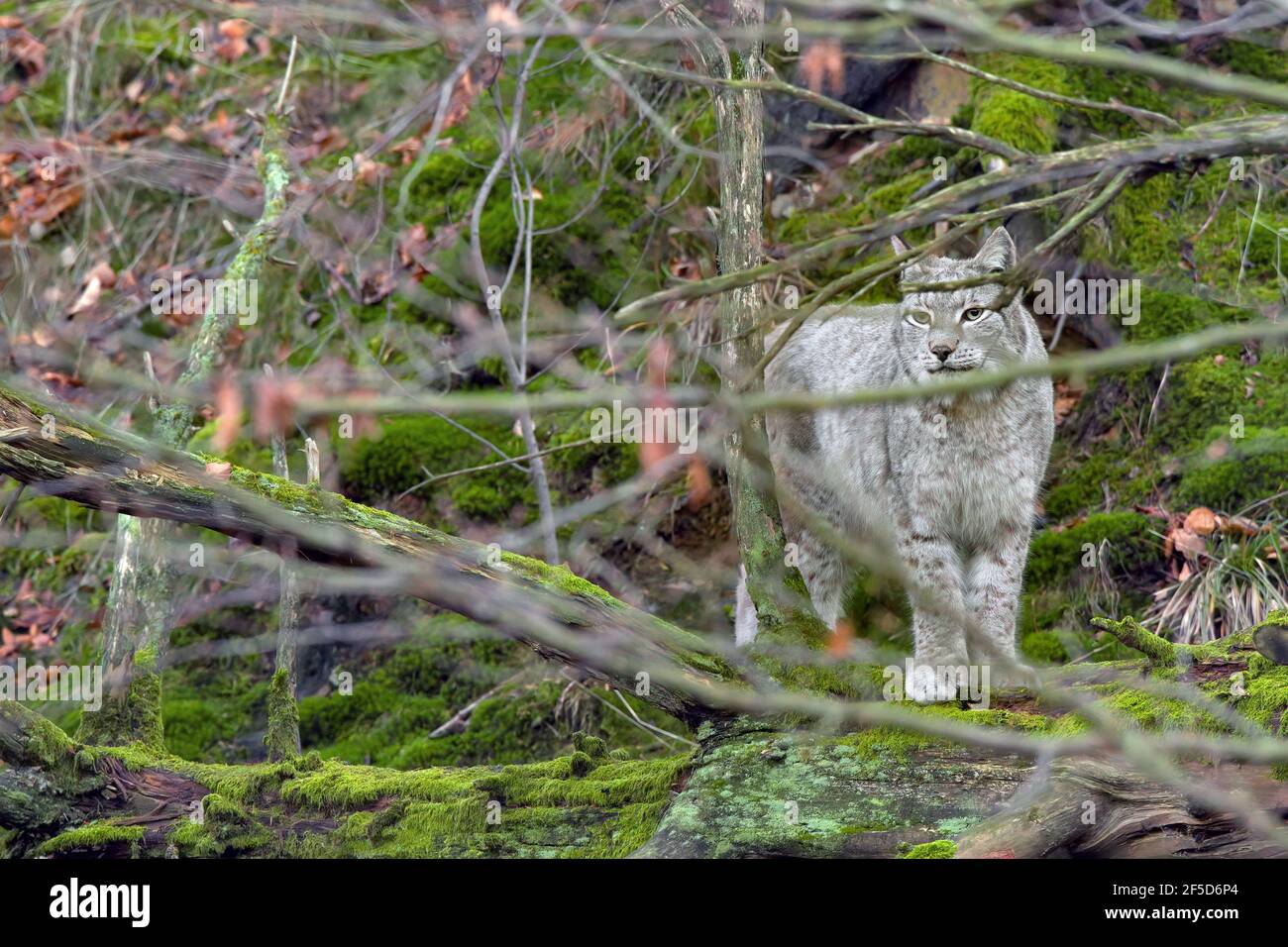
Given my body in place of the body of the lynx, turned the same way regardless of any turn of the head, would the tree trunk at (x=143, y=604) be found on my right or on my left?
on my right

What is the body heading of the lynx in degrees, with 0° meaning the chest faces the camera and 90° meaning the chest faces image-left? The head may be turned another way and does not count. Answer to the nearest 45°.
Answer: approximately 315°

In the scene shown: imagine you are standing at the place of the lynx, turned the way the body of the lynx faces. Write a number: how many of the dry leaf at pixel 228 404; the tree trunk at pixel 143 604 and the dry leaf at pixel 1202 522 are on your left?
1

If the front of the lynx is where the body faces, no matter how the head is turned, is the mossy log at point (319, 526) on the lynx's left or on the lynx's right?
on the lynx's right

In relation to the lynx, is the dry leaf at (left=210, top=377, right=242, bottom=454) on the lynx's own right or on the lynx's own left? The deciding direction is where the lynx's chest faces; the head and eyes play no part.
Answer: on the lynx's own right

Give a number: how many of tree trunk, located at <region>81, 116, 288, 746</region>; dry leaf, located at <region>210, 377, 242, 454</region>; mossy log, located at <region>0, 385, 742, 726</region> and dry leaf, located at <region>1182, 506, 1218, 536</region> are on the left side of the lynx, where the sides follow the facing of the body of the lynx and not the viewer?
1

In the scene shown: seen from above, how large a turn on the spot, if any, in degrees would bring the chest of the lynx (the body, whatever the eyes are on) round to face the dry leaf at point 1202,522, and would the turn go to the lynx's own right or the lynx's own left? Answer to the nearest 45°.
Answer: approximately 90° to the lynx's own left
